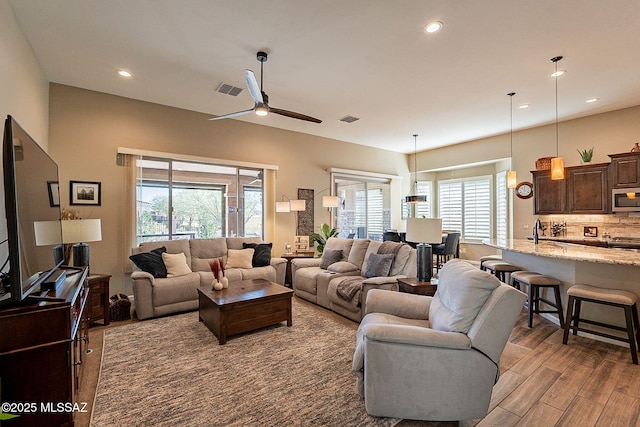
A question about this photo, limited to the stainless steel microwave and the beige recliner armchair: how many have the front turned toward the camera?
1

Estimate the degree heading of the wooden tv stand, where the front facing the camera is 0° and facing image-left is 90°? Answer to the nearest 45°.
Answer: approximately 270°

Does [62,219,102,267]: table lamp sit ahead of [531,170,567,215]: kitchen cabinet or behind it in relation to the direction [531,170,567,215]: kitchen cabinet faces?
ahead

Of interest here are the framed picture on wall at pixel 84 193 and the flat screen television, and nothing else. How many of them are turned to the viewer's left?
0

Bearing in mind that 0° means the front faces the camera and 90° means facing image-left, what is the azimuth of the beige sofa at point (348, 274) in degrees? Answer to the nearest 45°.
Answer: approximately 45°

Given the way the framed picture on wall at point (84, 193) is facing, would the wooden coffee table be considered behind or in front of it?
in front

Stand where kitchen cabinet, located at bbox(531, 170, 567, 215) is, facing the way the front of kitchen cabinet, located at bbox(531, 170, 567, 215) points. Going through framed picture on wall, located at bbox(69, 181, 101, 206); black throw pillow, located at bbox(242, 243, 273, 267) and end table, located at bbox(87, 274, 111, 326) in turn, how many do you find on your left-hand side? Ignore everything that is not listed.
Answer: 0

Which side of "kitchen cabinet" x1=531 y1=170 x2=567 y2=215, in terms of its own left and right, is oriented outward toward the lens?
front

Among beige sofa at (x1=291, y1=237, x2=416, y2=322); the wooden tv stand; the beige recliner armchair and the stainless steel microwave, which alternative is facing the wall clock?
the wooden tv stand

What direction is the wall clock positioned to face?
toward the camera

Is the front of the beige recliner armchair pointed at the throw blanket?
no

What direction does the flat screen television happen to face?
to the viewer's right

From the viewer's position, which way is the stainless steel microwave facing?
facing the viewer

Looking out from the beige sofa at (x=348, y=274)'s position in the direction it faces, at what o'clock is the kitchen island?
The kitchen island is roughly at 8 o'clock from the beige sofa.
